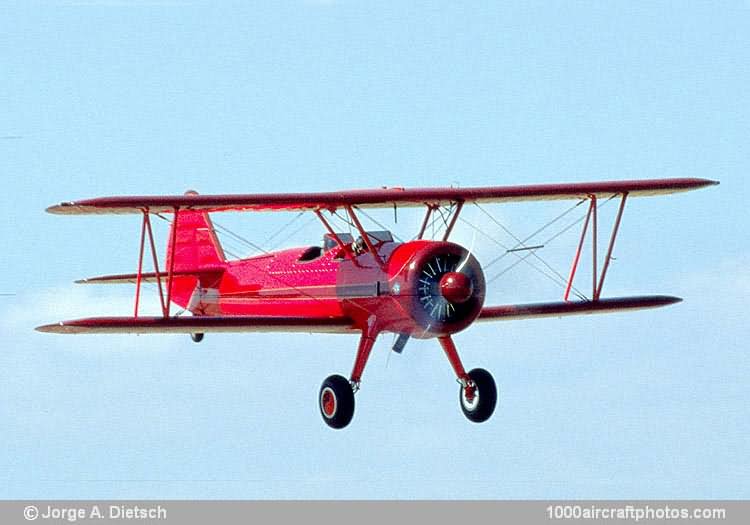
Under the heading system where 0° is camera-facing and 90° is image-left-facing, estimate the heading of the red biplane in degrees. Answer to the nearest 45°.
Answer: approximately 315°
